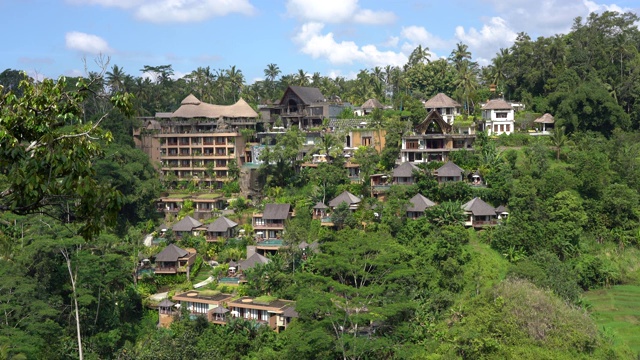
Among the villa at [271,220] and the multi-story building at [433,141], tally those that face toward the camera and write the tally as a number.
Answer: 2

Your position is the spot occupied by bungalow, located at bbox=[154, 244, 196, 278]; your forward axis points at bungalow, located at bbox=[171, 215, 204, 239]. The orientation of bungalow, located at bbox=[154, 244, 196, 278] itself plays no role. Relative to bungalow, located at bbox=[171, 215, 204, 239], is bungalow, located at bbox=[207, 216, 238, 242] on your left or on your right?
right

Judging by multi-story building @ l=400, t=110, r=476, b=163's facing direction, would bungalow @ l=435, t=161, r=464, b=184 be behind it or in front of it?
in front

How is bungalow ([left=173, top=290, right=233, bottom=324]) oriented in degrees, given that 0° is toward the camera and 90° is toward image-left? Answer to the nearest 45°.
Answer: approximately 45°

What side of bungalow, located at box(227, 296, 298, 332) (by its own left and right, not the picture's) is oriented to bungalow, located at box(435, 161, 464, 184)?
back

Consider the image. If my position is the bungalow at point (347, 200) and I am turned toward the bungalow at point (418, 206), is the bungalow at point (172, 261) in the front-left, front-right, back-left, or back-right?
back-right

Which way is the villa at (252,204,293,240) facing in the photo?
toward the camera

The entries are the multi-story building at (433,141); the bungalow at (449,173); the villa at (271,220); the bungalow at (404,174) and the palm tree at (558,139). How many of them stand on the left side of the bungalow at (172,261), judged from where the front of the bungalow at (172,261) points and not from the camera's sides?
5

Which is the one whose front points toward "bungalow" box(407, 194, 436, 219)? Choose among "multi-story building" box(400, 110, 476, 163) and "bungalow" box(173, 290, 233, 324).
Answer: the multi-story building

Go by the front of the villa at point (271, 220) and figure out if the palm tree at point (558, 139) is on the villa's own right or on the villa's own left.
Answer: on the villa's own left

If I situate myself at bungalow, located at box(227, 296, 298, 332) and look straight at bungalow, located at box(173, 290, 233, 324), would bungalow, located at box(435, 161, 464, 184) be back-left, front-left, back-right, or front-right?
back-right

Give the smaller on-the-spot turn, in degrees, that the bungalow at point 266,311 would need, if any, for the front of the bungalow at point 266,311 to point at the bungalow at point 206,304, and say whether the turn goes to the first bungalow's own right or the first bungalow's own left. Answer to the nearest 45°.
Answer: approximately 90° to the first bungalow's own right

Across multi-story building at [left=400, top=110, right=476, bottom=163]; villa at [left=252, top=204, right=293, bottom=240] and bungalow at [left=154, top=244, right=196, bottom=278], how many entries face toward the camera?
3

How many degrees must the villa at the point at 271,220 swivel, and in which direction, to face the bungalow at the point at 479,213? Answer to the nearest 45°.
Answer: approximately 90° to its left

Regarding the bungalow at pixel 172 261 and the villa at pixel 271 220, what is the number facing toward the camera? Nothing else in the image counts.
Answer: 2

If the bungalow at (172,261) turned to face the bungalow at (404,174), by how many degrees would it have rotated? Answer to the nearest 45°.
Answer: approximately 90° to its left

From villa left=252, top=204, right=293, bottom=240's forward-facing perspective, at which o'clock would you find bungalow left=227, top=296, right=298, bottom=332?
bungalow left=227, top=296, right=298, bottom=332 is roughly at 12 o'clock from villa left=252, top=204, right=293, bottom=240.

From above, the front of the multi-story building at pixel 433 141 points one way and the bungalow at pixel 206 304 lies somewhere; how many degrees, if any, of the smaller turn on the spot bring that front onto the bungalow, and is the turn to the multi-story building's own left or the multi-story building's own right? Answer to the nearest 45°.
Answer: approximately 45° to the multi-story building's own right

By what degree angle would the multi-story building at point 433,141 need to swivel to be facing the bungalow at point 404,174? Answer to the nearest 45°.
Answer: approximately 45° to its right
